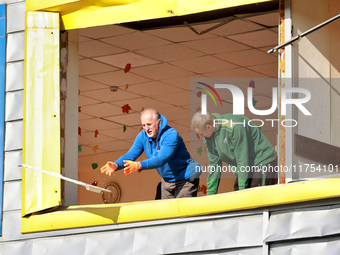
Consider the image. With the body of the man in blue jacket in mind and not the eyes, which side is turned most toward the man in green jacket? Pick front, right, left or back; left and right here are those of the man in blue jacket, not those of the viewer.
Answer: left

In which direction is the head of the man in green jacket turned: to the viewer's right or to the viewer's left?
to the viewer's left

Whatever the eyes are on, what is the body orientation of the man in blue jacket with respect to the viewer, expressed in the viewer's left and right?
facing the viewer and to the left of the viewer

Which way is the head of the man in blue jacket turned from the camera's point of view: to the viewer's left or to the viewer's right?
to the viewer's left
